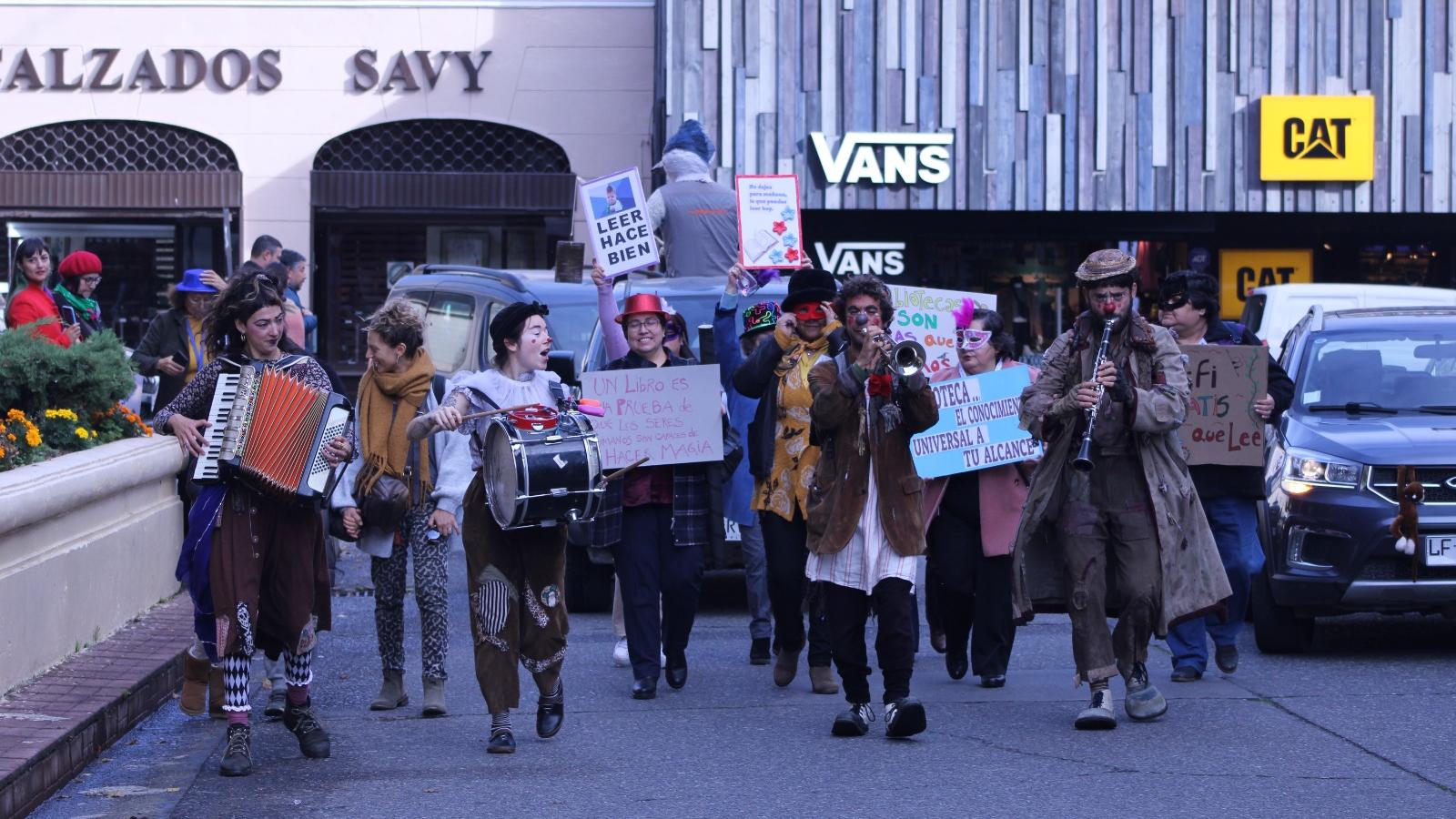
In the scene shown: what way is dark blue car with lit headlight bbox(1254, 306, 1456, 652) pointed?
toward the camera

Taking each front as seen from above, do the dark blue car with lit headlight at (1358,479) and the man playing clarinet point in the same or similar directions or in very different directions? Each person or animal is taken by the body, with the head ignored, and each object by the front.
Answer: same or similar directions

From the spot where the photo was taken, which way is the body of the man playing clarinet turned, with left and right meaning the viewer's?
facing the viewer

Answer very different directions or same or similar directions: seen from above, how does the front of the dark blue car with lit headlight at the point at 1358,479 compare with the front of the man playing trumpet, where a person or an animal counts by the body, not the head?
same or similar directions

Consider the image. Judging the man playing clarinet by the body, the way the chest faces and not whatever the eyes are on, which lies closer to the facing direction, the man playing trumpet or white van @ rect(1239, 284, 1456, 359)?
the man playing trumpet

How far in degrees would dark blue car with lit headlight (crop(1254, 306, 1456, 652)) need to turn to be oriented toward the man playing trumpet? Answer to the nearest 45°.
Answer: approximately 45° to its right

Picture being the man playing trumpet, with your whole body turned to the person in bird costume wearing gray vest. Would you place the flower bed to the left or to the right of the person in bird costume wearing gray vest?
left

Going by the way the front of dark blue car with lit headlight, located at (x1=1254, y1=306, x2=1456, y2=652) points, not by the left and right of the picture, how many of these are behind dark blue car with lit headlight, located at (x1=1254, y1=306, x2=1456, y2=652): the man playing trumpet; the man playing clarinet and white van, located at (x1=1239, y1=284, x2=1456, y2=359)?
1

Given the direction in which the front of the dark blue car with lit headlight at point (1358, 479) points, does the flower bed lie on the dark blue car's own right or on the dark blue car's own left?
on the dark blue car's own right

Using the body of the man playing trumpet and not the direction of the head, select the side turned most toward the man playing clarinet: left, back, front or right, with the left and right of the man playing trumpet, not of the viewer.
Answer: left

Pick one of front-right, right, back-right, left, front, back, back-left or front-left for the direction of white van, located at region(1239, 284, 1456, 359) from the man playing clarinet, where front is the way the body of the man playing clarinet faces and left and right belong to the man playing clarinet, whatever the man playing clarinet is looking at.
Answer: back

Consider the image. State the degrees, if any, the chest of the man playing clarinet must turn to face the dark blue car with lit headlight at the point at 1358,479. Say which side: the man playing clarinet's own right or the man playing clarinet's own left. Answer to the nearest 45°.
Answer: approximately 135° to the man playing clarinet's own left

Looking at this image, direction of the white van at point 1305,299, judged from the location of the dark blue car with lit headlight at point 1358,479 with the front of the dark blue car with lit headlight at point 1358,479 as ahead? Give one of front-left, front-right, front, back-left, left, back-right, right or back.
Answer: back

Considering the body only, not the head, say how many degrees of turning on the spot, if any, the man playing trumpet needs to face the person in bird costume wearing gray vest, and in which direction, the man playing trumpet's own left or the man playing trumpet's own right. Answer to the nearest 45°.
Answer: approximately 180°

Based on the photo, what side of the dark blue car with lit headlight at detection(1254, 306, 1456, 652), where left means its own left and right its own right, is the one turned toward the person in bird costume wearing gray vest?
right

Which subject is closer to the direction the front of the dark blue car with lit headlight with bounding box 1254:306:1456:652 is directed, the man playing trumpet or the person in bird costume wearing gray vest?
the man playing trumpet

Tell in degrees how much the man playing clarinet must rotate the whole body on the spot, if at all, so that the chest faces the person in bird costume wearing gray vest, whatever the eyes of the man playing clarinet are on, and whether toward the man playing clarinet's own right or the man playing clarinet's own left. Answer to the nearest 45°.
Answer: approximately 135° to the man playing clarinet's own right
